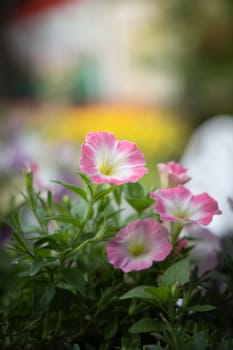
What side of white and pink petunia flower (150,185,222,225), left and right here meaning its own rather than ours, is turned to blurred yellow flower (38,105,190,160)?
back

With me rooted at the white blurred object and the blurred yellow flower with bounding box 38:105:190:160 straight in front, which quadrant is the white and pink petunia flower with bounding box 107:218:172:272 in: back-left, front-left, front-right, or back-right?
back-left

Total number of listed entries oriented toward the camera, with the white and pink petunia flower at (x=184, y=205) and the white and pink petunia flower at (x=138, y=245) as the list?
2

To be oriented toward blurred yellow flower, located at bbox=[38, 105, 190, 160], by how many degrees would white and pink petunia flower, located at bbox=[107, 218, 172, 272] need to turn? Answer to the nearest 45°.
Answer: approximately 180°

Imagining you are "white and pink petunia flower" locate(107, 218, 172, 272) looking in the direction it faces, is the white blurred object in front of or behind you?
behind

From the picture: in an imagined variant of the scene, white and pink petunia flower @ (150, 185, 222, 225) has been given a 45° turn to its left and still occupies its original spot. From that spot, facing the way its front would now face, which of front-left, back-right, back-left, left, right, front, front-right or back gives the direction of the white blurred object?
back-left

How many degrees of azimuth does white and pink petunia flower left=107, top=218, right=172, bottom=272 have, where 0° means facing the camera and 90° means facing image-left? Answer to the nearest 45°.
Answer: approximately 0°
